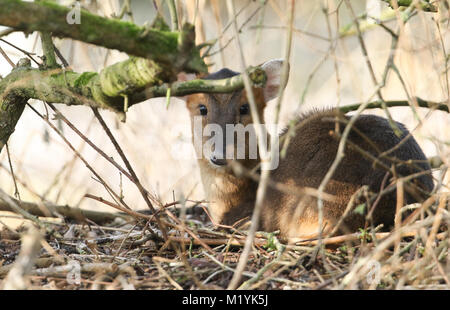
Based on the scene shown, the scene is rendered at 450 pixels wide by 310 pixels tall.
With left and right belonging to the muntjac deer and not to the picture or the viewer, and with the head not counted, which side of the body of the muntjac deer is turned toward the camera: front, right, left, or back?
left
